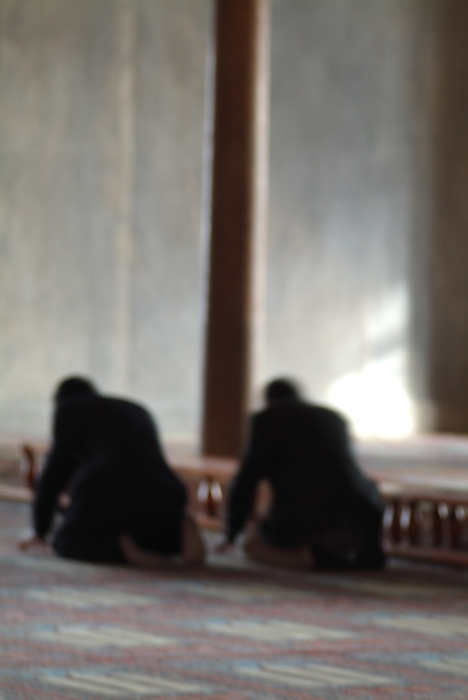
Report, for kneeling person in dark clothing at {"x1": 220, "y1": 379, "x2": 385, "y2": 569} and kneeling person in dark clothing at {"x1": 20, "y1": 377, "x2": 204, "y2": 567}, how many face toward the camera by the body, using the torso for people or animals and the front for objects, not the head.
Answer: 0

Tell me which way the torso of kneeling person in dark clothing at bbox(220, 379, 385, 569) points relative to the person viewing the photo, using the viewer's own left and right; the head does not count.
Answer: facing away from the viewer and to the left of the viewer

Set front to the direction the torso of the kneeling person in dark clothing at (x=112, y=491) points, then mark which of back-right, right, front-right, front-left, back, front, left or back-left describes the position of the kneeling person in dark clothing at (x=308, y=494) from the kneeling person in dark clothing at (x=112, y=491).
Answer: back-right

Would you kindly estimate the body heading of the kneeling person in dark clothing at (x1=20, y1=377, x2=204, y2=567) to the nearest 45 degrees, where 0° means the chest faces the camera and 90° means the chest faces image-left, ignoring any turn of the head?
approximately 135°

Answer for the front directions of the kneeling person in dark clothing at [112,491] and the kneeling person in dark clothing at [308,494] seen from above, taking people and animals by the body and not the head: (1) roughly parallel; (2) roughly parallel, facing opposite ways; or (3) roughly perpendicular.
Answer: roughly parallel

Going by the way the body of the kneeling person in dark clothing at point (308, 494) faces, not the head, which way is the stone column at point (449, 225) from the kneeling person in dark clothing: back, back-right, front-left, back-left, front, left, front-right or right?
front-right

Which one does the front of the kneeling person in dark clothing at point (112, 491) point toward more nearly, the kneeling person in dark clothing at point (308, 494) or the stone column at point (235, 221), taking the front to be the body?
the stone column

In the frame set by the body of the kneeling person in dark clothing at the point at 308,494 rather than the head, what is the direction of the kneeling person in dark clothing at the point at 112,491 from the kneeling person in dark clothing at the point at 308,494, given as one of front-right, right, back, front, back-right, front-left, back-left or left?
front-left

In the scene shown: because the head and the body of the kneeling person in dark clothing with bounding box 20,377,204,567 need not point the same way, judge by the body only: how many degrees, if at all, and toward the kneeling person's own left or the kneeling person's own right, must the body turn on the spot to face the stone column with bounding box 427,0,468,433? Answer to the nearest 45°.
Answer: approximately 90° to the kneeling person's own right
